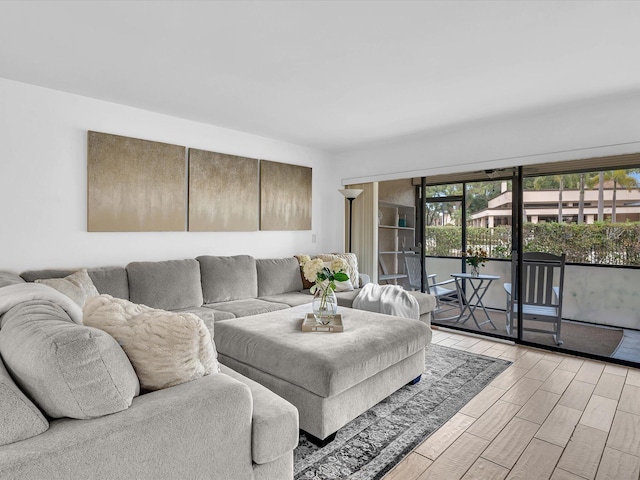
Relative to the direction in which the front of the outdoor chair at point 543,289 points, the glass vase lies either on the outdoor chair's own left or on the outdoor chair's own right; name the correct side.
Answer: on the outdoor chair's own left

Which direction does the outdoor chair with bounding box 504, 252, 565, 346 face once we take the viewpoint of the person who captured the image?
facing away from the viewer and to the left of the viewer

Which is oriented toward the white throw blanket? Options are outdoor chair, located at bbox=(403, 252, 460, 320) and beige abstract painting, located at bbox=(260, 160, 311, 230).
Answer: the beige abstract painting

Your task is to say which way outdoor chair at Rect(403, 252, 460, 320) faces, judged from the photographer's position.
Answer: facing to the right of the viewer

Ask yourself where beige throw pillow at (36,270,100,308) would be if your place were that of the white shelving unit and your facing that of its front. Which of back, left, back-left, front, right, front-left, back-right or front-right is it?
right

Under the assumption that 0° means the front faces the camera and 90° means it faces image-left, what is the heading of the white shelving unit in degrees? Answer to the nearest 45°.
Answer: approximately 315°

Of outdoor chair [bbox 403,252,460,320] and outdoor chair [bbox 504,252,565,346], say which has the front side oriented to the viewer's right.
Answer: outdoor chair [bbox 403,252,460,320]

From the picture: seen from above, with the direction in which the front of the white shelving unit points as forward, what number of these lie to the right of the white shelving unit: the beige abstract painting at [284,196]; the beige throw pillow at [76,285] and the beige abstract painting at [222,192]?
3

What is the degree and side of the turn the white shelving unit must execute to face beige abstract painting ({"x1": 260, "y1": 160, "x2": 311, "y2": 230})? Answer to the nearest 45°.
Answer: approximately 90° to its right

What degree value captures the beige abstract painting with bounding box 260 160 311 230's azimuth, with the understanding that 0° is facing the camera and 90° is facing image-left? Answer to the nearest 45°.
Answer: approximately 315°

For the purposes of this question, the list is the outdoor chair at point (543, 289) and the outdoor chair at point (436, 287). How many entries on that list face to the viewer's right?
1

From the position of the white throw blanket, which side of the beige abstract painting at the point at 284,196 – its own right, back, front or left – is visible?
front

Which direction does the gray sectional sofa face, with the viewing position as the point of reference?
facing the viewer and to the right of the viewer

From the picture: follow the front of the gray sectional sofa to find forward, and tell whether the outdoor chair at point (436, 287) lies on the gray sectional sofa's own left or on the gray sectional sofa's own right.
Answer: on the gray sectional sofa's own left

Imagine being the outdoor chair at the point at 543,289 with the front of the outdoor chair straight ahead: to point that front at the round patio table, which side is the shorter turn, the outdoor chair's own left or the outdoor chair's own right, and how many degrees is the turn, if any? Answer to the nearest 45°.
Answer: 0° — it already faces it

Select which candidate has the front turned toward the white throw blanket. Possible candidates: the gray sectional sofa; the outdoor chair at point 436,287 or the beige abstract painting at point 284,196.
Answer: the beige abstract painting
